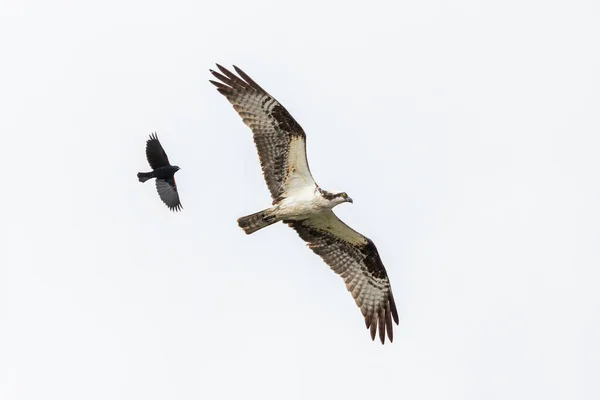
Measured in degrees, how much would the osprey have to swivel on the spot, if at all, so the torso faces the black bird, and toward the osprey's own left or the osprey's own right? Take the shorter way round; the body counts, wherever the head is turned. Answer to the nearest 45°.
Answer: approximately 135° to the osprey's own left

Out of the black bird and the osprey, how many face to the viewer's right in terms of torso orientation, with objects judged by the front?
2

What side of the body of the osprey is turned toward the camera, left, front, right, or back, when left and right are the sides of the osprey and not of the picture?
right

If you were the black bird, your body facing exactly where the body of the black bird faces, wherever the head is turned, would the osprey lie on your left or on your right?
on your right

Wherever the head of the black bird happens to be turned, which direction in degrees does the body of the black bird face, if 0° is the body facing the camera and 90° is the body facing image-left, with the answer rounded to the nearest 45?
approximately 270°
